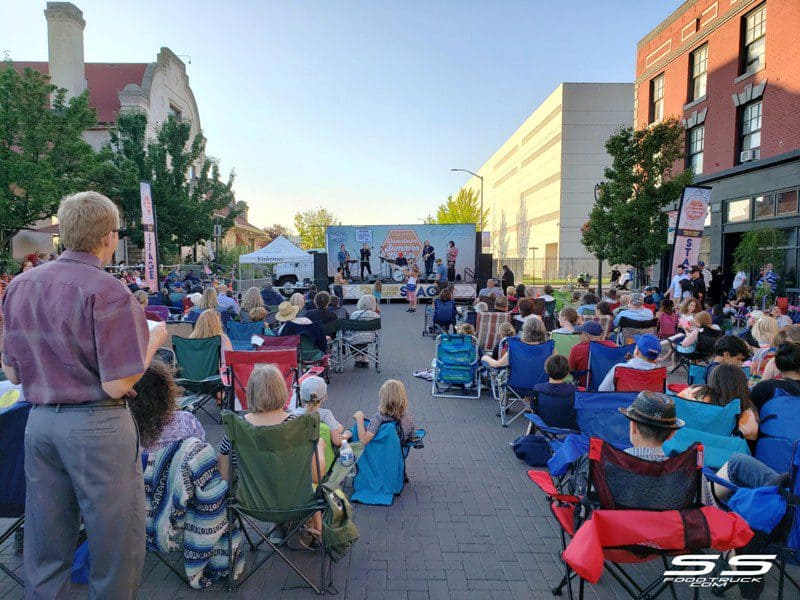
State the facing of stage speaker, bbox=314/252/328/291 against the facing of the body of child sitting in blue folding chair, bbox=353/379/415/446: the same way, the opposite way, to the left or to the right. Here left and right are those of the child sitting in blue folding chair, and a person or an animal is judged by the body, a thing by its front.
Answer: the opposite way

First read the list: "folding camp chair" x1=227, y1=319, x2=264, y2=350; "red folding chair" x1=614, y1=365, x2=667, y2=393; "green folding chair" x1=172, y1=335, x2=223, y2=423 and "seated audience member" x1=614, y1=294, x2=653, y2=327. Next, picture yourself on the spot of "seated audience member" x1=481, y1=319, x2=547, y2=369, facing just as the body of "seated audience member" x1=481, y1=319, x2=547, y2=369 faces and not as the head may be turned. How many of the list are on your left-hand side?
2

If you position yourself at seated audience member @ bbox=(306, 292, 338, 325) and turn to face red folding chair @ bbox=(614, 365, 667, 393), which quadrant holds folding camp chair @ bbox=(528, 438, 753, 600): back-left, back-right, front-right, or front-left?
front-right

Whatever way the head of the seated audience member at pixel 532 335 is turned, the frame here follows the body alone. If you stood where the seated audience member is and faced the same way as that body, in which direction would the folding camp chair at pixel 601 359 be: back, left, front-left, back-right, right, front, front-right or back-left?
right

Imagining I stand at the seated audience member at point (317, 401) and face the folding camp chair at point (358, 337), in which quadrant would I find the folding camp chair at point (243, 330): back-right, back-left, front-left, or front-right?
front-left

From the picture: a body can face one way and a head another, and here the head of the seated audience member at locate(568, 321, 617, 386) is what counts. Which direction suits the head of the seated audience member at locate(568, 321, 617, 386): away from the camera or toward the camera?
away from the camera

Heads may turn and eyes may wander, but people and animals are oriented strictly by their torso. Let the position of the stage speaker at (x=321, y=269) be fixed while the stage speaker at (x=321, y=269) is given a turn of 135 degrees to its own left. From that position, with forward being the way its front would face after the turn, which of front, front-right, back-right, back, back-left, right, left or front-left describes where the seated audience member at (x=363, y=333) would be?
back-right

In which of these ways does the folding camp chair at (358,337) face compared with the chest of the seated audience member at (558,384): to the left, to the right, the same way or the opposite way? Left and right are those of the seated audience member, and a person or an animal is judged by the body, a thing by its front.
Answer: the same way

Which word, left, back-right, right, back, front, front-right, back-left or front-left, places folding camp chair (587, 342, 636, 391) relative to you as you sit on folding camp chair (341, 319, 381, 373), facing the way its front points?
back-right

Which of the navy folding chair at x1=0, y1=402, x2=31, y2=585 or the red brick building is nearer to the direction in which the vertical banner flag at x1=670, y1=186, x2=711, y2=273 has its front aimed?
the navy folding chair

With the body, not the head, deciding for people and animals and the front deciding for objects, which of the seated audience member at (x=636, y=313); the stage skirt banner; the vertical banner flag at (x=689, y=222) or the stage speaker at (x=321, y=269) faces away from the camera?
the seated audience member

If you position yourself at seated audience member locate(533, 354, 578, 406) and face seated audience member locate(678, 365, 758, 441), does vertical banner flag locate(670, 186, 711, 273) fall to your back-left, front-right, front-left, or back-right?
back-left

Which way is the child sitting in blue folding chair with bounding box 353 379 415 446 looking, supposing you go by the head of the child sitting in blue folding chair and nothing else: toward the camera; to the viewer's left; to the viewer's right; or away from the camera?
away from the camera

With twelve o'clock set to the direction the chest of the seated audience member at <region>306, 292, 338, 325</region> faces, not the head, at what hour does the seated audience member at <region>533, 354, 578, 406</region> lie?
the seated audience member at <region>533, 354, 578, 406</region> is roughly at 5 o'clock from the seated audience member at <region>306, 292, 338, 325</region>.

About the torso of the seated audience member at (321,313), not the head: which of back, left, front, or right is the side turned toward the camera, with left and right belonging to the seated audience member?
back

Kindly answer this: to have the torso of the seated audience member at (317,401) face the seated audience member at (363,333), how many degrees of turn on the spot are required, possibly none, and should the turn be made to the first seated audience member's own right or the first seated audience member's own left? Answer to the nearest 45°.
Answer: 0° — they already face them

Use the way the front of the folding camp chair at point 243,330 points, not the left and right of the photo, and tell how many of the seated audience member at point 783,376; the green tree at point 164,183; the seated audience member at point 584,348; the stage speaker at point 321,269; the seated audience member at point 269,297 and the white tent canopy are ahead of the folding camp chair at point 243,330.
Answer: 4

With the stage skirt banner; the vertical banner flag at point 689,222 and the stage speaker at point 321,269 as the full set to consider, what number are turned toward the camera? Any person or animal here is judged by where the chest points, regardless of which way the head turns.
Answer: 3

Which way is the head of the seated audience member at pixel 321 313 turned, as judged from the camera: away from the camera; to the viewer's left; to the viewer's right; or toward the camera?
away from the camera

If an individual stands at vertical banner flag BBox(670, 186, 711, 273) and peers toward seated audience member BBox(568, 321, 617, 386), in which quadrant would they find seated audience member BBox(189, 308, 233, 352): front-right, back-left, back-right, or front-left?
front-right

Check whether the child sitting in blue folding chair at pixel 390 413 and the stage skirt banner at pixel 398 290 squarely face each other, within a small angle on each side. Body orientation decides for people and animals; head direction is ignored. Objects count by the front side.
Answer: yes

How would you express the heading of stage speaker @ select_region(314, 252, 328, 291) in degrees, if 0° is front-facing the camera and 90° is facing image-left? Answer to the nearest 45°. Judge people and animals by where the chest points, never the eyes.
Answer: approximately 0°

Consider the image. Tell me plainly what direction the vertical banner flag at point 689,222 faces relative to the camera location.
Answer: facing the viewer

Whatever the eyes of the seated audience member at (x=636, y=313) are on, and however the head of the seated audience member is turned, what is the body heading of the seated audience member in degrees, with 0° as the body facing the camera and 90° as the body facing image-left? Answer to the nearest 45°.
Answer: approximately 180°

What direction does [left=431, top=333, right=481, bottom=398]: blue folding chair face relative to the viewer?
away from the camera

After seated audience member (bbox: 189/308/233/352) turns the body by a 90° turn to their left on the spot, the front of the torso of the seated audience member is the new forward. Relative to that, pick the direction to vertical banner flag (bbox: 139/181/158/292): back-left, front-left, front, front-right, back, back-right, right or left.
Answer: right
